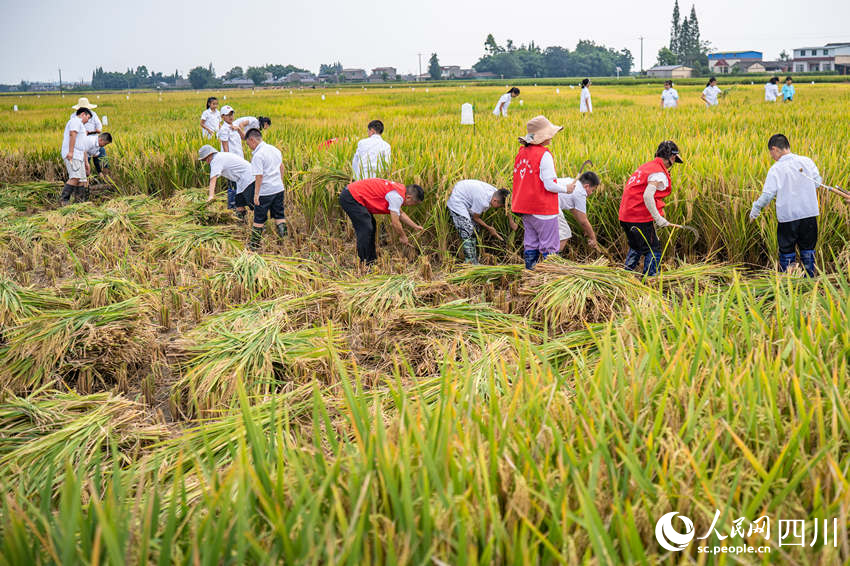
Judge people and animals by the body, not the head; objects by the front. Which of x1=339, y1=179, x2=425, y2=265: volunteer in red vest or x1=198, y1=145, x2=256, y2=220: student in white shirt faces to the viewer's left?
the student in white shirt

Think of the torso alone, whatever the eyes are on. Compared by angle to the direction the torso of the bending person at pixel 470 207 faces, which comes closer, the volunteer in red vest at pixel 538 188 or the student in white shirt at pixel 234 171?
the volunteer in red vest

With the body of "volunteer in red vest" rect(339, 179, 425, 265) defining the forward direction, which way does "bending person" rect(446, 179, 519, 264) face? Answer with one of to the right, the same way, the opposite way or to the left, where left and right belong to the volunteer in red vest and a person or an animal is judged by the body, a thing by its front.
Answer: the same way

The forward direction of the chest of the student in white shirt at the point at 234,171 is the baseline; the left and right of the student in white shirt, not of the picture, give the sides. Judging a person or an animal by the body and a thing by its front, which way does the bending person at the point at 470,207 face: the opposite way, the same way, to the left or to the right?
the opposite way

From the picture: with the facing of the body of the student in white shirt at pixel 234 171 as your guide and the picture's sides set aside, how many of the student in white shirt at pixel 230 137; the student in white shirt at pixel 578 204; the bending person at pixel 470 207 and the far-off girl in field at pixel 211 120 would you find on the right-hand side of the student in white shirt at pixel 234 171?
2

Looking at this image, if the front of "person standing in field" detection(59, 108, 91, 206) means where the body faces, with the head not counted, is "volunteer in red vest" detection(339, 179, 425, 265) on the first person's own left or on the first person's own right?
on the first person's own right

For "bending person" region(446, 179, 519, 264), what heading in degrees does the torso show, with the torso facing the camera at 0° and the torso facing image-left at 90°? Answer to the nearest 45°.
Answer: approximately 270°

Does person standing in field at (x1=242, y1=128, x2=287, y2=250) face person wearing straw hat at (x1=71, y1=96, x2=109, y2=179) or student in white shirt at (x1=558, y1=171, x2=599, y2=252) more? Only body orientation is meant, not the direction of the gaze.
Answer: the person wearing straw hat

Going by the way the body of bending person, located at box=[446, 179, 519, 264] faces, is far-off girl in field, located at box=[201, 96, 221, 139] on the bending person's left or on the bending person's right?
on the bending person's left

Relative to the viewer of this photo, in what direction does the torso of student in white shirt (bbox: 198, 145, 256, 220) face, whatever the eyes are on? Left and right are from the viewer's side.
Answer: facing to the left of the viewer

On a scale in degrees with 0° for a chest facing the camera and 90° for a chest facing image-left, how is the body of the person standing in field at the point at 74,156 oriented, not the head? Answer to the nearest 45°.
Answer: approximately 270°

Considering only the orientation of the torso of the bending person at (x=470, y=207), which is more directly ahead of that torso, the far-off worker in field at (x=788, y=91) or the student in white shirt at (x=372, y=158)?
the far-off worker in field

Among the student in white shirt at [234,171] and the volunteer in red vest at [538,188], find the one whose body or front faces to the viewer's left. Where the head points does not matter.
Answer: the student in white shirt

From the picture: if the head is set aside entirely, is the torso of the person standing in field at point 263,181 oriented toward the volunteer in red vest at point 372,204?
no

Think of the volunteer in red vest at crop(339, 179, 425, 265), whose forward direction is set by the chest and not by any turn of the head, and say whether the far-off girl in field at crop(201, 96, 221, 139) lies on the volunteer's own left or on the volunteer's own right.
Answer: on the volunteer's own left
